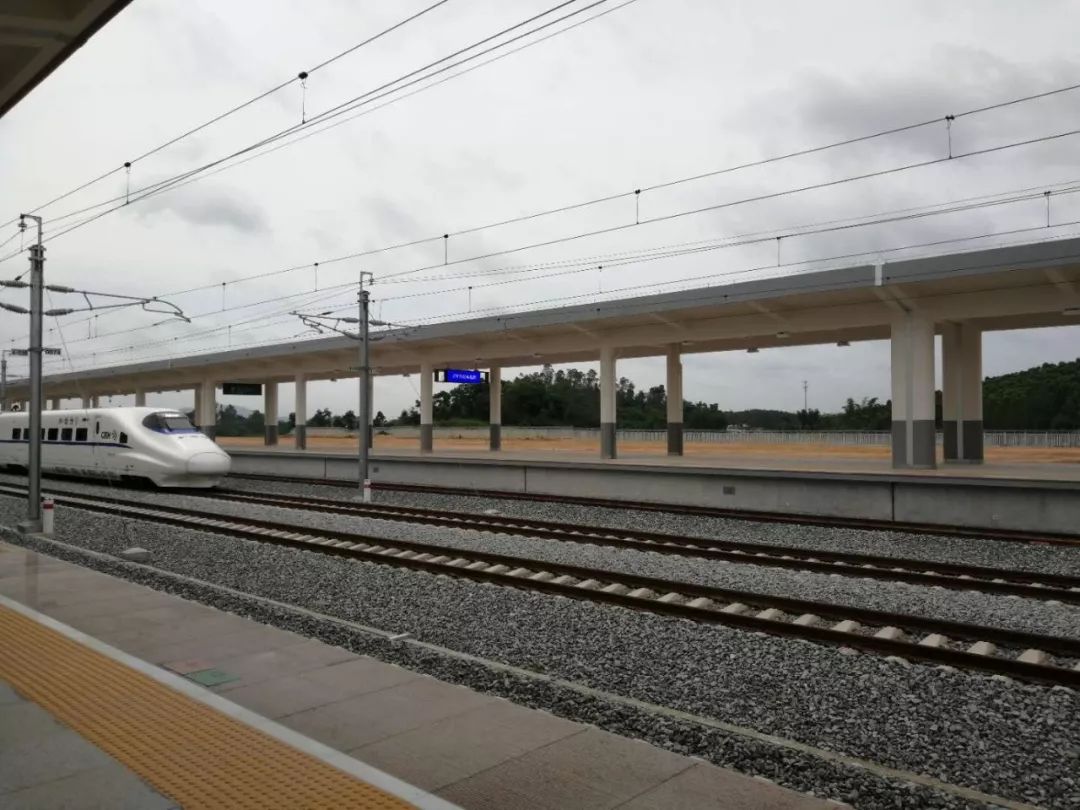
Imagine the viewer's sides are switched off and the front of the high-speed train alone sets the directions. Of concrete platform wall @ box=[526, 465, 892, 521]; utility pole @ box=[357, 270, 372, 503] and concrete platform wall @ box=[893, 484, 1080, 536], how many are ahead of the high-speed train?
3

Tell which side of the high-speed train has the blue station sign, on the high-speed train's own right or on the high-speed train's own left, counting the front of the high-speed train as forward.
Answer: on the high-speed train's own left

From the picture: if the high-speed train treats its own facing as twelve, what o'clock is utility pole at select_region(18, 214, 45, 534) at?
The utility pole is roughly at 2 o'clock from the high-speed train.

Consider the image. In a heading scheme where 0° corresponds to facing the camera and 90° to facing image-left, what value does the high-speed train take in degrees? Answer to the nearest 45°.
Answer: approximately 315°

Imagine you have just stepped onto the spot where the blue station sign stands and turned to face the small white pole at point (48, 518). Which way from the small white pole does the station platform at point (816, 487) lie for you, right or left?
left

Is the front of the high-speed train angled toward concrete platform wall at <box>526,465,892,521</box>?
yes

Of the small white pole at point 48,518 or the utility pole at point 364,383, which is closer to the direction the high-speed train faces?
the utility pole

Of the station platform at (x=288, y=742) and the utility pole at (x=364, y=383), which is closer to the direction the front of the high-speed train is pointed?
the utility pole

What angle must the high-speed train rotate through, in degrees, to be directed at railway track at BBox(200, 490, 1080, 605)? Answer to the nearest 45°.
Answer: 0° — it already faces it

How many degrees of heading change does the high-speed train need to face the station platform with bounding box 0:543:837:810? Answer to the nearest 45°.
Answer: approximately 45° to its right

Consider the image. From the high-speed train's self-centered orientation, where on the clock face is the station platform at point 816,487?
The station platform is roughly at 12 o'clock from the high-speed train.

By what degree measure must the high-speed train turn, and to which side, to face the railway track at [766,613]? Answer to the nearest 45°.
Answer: approximately 45° to its right
